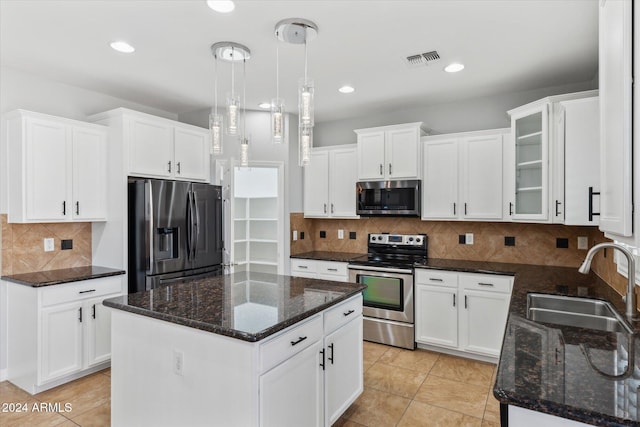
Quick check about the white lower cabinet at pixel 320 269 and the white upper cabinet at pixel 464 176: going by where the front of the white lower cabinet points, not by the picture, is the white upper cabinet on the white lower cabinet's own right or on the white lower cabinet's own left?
on the white lower cabinet's own left

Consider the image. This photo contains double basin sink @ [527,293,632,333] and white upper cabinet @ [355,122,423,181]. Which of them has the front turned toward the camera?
the white upper cabinet

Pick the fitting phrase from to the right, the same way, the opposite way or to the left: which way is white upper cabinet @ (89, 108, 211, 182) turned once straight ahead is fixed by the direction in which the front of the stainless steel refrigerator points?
the same way

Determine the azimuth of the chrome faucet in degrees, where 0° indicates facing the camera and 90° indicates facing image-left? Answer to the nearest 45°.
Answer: approximately 90°

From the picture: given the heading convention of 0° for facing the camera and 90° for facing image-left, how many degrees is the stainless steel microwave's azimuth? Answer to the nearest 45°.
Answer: approximately 0°

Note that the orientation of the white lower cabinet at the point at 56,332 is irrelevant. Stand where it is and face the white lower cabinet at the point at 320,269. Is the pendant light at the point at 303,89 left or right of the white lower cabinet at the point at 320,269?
right

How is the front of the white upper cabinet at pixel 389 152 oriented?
toward the camera

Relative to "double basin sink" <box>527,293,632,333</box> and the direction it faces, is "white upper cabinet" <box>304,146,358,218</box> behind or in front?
in front

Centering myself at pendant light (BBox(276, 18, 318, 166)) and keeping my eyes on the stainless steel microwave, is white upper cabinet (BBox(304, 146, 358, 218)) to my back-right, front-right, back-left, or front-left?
front-left

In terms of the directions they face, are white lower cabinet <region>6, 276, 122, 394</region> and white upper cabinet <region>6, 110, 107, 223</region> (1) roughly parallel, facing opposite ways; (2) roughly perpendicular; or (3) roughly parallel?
roughly parallel

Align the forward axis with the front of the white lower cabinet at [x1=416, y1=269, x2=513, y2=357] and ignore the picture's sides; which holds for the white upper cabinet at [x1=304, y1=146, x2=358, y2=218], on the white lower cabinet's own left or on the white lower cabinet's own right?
on the white lower cabinet's own right

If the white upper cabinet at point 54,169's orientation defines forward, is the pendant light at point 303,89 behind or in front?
in front

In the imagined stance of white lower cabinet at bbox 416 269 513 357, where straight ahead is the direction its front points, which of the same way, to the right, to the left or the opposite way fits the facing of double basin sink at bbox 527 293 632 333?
to the right
